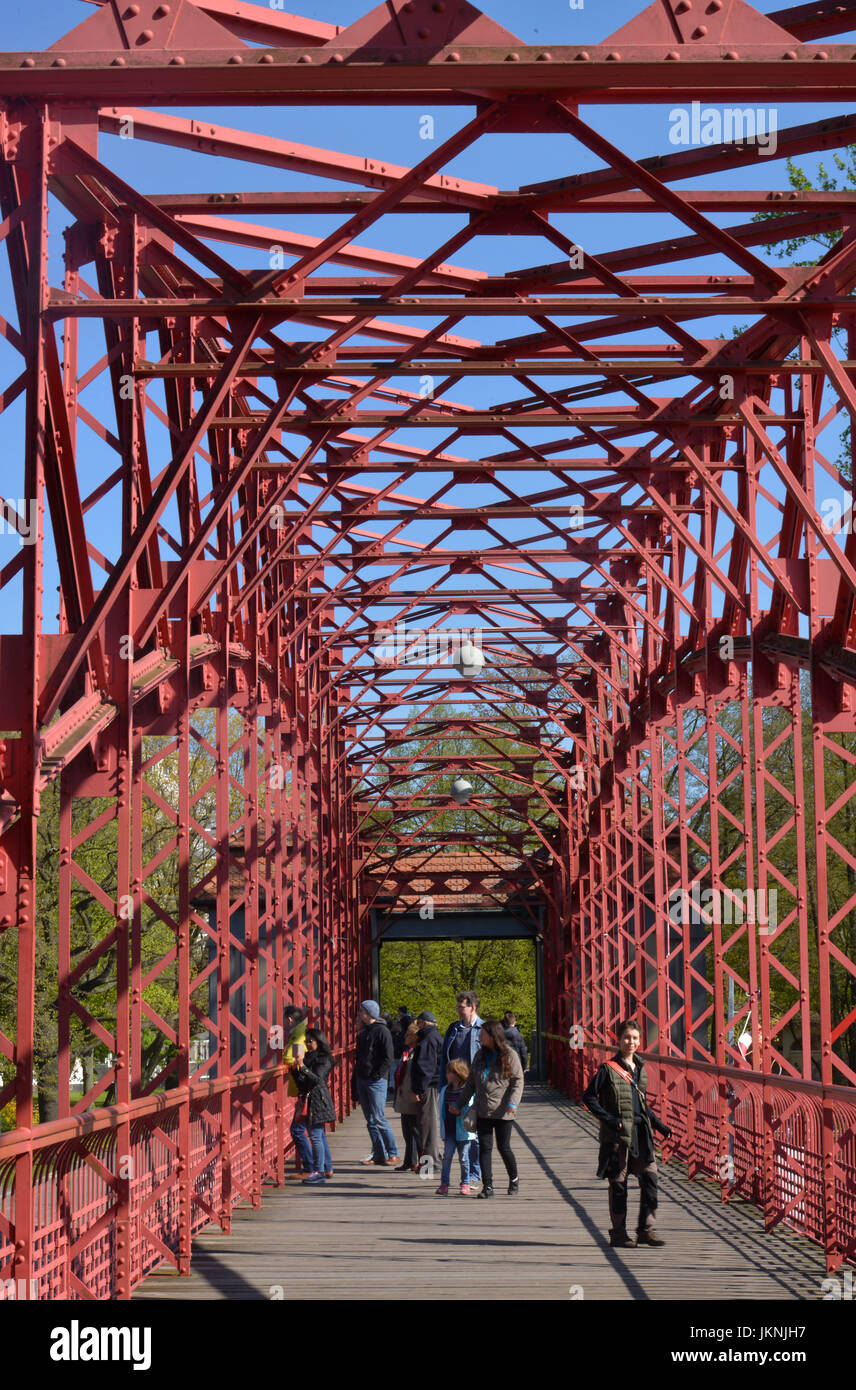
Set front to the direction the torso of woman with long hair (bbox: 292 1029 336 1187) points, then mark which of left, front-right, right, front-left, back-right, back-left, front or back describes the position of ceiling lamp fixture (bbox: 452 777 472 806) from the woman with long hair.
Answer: right

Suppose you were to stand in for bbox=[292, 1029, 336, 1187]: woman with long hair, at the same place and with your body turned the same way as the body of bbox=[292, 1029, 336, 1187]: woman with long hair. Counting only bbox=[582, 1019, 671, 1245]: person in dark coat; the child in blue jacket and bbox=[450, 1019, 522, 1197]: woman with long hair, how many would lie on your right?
0

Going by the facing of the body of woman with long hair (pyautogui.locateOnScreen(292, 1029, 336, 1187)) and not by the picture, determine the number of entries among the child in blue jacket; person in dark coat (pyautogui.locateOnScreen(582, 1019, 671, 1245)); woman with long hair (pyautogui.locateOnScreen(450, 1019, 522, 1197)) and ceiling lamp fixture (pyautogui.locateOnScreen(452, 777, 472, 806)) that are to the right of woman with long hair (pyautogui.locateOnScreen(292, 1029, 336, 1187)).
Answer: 1

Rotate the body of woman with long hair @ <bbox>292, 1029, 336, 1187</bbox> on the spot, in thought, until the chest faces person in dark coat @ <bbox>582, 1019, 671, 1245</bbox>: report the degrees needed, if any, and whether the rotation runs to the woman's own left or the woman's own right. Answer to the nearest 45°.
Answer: approximately 135° to the woman's own left

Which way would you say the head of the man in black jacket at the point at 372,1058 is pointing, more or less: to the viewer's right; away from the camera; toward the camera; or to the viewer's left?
to the viewer's left

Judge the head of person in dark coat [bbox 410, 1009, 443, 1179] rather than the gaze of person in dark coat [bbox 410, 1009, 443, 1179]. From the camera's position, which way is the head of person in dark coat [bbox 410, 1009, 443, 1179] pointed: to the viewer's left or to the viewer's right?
to the viewer's left

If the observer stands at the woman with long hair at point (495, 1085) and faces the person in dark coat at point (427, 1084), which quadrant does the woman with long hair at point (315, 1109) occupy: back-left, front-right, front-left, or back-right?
front-left

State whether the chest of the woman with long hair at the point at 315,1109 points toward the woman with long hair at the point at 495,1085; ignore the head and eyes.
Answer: no

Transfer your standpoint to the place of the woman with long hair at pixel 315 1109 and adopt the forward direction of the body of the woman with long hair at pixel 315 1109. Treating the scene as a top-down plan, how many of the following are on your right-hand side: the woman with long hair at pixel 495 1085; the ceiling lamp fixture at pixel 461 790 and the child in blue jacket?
1

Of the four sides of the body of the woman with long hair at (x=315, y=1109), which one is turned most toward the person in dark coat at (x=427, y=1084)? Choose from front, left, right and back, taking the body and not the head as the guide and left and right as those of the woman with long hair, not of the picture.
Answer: back

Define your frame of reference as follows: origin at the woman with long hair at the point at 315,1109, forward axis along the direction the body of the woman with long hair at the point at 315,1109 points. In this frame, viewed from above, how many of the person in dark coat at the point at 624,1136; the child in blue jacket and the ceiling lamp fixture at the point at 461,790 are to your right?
1

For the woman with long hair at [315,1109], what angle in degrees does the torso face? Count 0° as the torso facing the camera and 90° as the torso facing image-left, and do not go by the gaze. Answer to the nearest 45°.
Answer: approximately 90°

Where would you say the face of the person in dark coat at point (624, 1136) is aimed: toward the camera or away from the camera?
toward the camera

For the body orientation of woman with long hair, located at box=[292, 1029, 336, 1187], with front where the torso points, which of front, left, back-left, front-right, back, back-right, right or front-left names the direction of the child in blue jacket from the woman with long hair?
back-left

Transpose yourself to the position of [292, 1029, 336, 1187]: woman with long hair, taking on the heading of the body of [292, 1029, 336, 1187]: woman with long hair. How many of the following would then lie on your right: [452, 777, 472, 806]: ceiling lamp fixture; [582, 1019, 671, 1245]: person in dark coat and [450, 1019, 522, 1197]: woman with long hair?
1
